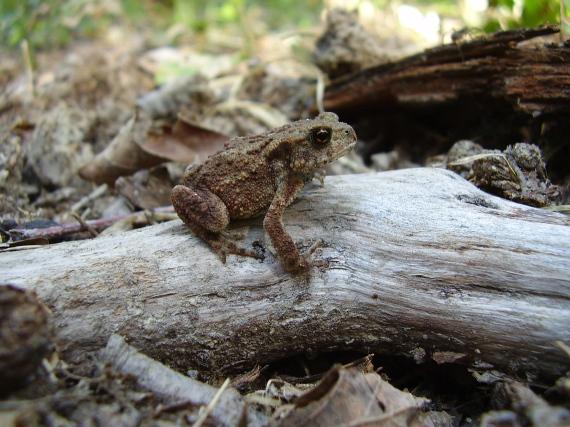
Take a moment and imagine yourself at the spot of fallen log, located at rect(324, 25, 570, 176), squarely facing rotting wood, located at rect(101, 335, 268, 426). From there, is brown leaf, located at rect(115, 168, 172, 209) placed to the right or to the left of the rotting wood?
right

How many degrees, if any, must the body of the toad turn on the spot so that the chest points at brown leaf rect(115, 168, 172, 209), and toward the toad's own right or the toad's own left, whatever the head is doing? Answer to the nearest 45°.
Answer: approximately 135° to the toad's own left

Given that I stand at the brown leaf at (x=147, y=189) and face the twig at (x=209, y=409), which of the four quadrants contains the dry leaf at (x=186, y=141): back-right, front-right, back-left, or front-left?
back-left

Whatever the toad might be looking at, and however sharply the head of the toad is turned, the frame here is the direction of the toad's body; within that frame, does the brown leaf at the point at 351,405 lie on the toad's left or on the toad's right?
on the toad's right

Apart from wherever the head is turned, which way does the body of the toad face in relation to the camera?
to the viewer's right

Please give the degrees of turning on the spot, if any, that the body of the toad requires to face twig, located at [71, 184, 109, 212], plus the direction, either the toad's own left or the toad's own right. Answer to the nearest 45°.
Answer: approximately 135° to the toad's own left
